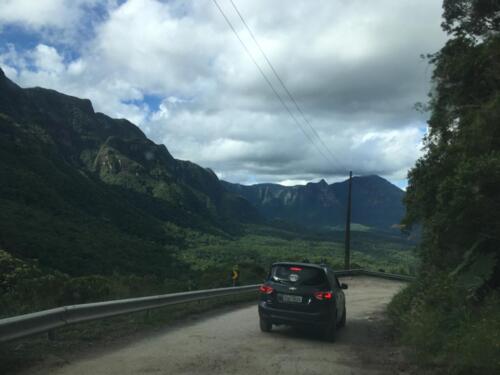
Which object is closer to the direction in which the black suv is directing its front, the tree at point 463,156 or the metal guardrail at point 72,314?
the tree

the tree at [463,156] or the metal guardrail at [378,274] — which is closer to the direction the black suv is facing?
the metal guardrail

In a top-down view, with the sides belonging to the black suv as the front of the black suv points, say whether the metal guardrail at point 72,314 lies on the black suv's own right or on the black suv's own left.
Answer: on the black suv's own left

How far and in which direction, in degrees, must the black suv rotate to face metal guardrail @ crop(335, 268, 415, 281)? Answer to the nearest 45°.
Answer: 0° — it already faces it

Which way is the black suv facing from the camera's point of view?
away from the camera

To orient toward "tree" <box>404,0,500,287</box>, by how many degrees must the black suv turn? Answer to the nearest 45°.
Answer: approximately 45° to its right
